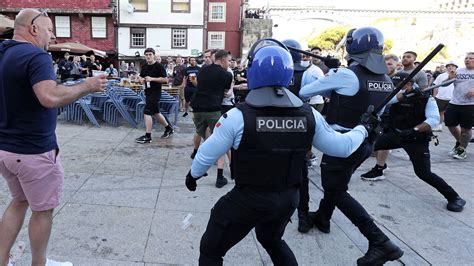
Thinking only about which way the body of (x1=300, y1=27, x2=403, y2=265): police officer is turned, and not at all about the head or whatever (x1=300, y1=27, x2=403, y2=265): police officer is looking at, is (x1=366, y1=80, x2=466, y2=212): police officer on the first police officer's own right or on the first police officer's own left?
on the first police officer's own right

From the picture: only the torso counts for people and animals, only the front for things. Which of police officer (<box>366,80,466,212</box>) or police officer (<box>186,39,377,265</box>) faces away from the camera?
police officer (<box>186,39,377,265</box>)

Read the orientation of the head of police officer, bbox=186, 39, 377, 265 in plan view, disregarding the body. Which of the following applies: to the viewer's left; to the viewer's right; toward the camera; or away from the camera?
away from the camera

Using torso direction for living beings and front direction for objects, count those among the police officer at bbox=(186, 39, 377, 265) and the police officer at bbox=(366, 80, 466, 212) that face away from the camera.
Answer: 1

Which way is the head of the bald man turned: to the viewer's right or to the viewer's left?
to the viewer's right

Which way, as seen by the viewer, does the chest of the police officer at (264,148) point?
away from the camera

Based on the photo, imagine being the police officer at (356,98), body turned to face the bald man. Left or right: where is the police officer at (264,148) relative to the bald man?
left

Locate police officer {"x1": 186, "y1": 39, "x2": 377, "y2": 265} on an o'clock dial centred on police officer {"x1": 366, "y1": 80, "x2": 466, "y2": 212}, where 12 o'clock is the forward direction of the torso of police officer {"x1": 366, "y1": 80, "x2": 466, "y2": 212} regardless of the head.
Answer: police officer {"x1": 186, "y1": 39, "x2": 377, "y2": 265} is roughly at 11 o'clock from police officer {"x1": 366, "y1": 80, "x2": 466, "y2": 212}.

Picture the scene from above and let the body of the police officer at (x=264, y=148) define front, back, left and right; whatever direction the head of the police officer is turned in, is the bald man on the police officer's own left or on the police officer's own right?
on the police officer's own left
